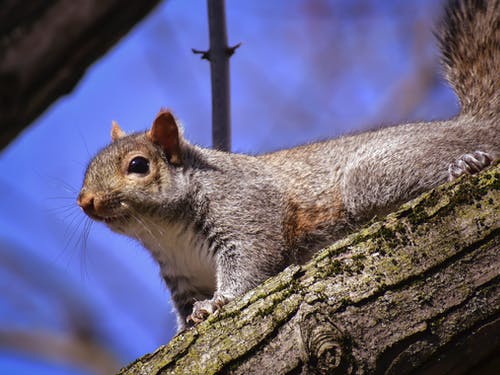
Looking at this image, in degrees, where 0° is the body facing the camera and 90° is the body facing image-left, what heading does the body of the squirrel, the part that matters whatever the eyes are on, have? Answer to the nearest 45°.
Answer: approximately 90°
